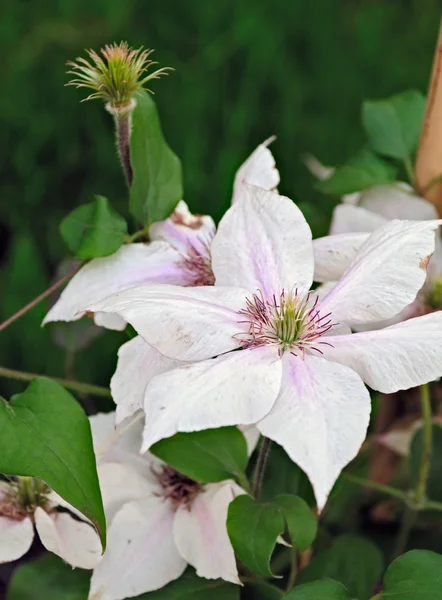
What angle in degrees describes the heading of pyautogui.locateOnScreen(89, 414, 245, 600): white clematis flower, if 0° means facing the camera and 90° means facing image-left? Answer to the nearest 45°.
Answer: approximately 0°

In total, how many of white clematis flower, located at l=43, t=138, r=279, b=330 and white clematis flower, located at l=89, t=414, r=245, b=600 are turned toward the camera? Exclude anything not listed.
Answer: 2

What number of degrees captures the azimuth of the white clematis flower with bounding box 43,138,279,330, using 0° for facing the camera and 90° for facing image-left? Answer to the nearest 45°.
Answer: approximately 0°

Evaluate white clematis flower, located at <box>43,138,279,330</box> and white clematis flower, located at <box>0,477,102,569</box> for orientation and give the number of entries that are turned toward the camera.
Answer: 2
